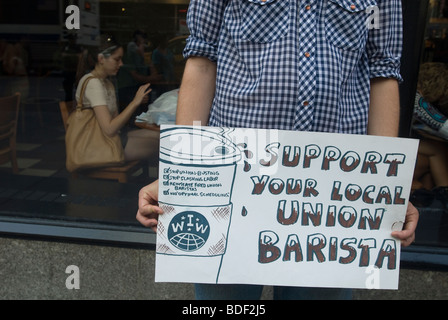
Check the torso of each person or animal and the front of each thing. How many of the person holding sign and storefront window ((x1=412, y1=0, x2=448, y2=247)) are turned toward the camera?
2

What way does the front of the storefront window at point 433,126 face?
toward the camera

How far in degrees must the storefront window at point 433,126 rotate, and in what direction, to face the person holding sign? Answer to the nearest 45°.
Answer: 0° — it already faces them

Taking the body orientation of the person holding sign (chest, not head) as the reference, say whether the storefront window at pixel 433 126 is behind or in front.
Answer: behind
